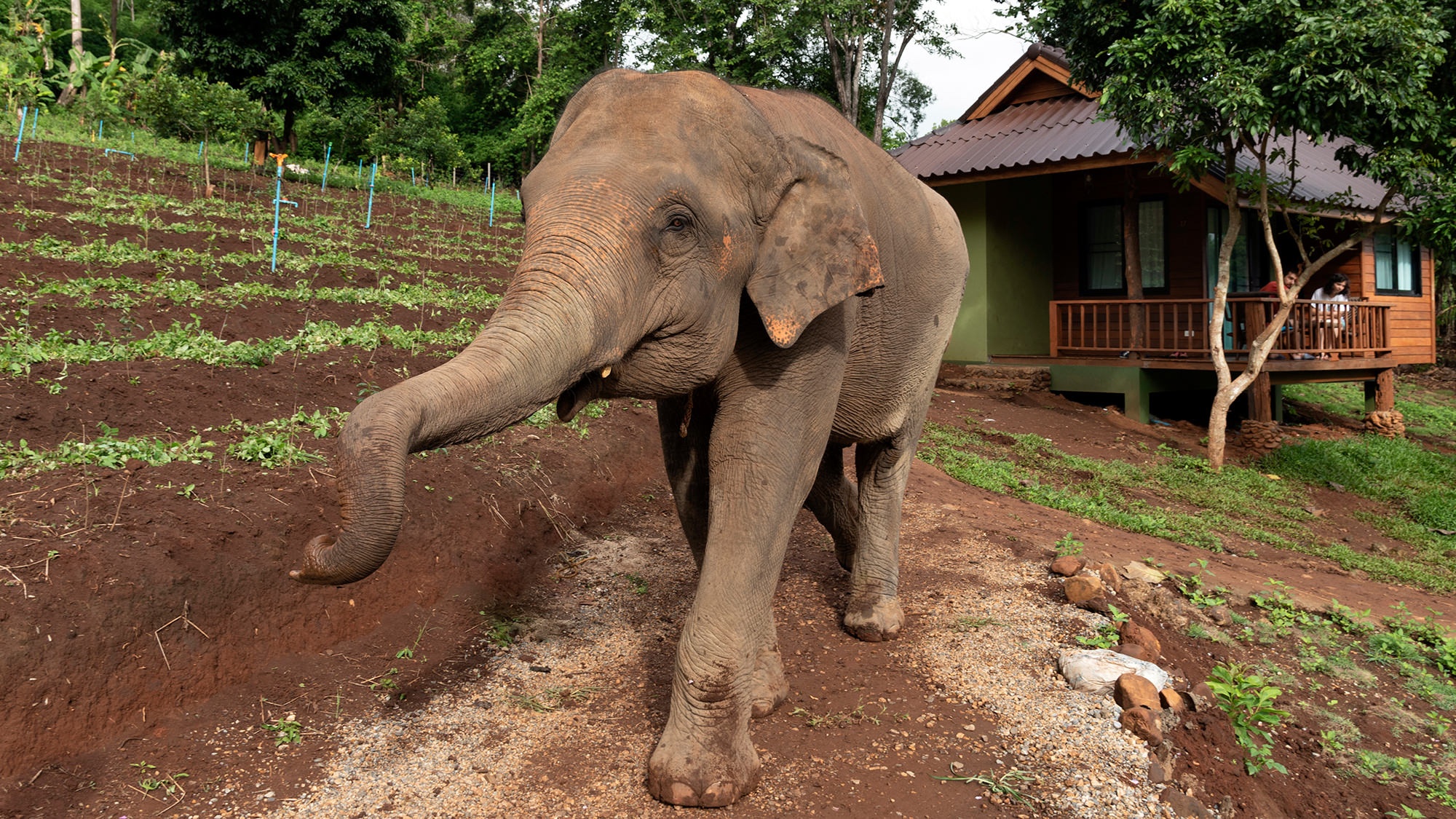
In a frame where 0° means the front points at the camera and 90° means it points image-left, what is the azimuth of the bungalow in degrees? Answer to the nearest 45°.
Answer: approximately 0°

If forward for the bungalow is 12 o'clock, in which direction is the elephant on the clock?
The elephant is roughly at 12 o'clock from the bungalow.

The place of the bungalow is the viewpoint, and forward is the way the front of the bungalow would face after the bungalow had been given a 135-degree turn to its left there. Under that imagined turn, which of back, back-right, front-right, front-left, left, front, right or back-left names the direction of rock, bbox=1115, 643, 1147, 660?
back-right

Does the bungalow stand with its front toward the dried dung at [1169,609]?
yes

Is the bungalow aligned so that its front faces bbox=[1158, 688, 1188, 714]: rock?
yes

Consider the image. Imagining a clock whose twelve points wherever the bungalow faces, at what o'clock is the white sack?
The white sack is roughly at 12 o'clock from the bungalow.

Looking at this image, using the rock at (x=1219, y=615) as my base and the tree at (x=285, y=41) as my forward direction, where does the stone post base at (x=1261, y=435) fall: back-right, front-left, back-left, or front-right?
front-right

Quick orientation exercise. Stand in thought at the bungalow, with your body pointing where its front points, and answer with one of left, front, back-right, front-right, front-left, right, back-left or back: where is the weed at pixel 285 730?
front

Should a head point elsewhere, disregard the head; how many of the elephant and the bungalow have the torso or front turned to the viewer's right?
0

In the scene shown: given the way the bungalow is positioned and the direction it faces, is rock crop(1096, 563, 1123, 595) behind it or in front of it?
in front
